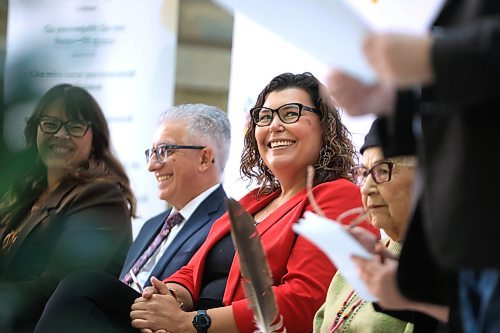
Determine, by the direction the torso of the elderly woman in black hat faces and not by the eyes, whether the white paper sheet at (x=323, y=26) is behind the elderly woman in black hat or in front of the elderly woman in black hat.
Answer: in front

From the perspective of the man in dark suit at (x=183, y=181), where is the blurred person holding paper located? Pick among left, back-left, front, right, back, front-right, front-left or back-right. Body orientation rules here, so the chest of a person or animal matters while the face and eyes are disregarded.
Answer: front-left

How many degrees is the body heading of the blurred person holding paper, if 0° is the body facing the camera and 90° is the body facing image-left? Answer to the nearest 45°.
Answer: approximately 90°

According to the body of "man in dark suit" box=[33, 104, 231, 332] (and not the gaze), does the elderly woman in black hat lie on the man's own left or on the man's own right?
on the man's own left
